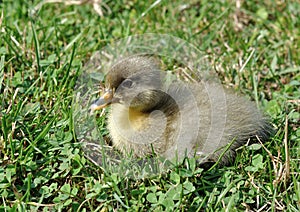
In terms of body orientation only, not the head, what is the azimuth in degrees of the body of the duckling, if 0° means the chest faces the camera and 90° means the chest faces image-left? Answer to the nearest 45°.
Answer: approximately 90°
